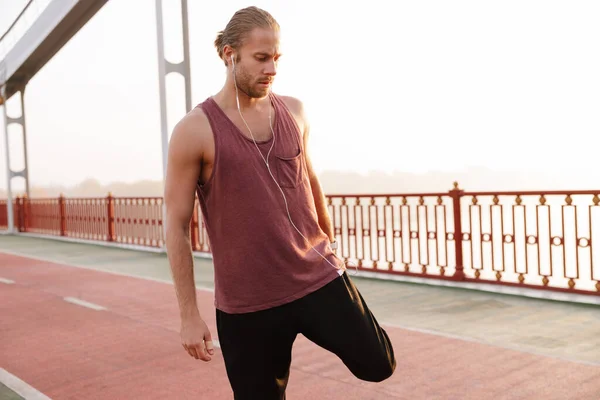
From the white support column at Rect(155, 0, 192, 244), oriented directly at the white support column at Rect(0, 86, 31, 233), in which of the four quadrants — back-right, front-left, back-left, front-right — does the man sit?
back-left

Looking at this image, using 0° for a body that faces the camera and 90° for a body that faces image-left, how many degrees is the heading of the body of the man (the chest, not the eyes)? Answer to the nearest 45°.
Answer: approximately 315°

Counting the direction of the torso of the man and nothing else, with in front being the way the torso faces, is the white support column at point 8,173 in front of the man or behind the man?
behind

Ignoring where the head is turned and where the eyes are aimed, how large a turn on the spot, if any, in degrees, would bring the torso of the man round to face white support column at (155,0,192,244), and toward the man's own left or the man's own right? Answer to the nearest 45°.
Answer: approximately 135° to the man's own left

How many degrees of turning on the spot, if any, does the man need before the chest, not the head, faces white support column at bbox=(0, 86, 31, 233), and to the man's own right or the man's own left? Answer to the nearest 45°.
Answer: approximately 180°
